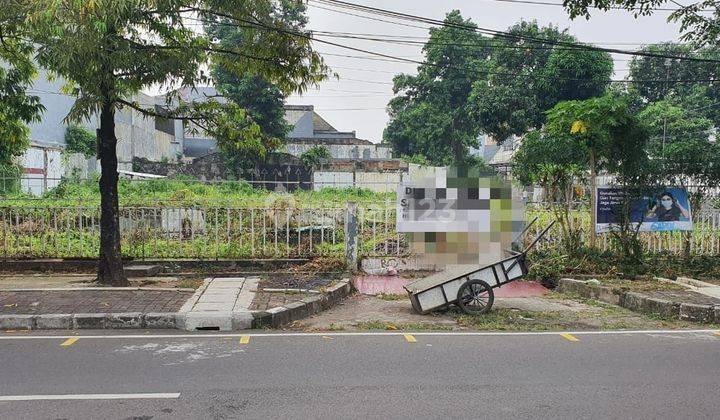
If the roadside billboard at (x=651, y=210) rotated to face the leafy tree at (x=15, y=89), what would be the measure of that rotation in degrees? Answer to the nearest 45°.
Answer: approximately 45° to its right

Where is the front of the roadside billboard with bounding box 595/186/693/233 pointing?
toward the camera

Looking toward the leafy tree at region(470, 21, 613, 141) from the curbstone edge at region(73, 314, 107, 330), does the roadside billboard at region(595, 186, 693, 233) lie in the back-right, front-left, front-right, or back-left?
front-right

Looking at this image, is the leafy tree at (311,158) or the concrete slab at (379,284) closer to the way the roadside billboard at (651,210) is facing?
the concrete slab

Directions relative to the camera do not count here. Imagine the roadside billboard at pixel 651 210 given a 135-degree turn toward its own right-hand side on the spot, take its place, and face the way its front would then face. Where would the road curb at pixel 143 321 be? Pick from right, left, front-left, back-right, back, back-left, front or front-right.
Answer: left

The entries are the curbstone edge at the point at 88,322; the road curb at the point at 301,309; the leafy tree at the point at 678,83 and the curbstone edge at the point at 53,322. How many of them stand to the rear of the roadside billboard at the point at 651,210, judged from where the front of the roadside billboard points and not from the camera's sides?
1

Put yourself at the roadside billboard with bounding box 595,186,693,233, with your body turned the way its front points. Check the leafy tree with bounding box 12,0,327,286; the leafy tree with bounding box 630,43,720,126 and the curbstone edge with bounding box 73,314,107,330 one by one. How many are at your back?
1

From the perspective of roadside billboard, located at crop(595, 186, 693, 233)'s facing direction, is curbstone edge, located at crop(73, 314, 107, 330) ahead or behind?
ahead

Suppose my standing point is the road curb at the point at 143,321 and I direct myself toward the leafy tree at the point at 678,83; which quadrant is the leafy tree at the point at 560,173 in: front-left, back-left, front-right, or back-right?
front-right

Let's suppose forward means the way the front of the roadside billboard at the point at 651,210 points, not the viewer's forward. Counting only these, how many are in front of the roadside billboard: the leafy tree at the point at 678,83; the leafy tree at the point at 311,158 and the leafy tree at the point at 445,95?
0

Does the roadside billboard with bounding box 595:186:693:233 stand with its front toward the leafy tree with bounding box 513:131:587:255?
no

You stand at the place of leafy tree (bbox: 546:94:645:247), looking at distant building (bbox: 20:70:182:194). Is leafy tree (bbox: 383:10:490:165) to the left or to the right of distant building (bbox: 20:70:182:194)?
right

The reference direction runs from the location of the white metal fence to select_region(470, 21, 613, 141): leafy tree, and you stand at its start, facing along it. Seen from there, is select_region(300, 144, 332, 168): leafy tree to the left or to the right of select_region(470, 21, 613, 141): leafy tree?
left

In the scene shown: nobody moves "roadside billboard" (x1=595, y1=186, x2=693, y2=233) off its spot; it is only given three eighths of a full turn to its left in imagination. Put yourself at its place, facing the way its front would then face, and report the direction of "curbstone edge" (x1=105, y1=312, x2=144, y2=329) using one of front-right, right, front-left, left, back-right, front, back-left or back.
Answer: back

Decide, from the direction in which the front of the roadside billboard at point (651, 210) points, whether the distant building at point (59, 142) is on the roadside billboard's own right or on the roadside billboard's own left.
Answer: on the roadside billboard's own right

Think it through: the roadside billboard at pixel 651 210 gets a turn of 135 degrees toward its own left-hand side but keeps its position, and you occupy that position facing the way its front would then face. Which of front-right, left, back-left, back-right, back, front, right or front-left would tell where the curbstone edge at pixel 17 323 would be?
back

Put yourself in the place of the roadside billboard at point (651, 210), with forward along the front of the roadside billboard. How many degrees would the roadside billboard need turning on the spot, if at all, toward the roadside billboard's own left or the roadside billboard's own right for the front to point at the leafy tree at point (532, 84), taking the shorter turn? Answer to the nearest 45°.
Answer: approximately 180°
